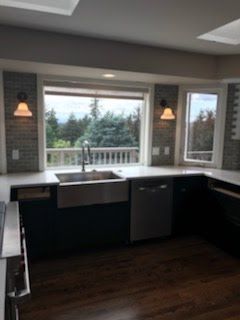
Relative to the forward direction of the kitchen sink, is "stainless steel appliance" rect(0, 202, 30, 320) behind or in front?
in front

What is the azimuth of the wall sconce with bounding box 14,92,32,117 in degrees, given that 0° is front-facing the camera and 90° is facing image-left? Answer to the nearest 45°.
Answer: approximately 0°

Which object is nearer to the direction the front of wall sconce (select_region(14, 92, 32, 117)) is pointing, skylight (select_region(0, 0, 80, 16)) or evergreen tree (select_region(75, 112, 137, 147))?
the skylight

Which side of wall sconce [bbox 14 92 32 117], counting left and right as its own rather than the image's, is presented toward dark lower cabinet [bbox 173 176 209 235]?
left

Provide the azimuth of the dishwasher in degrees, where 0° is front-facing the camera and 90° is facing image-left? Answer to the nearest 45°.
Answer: approximately 315°

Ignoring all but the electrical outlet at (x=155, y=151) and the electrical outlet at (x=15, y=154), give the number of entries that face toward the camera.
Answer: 2
